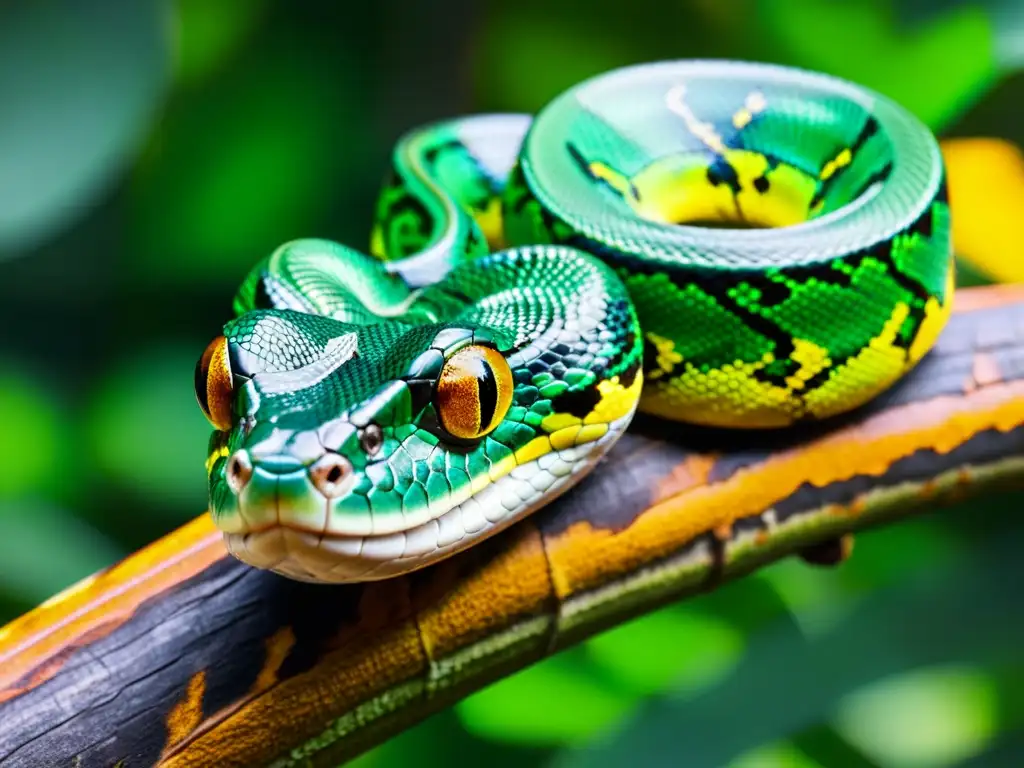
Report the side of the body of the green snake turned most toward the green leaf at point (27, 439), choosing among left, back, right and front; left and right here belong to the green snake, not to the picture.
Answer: right

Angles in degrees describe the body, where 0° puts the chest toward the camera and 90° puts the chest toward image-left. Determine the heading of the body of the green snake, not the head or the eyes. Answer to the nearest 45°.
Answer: approximately 45°

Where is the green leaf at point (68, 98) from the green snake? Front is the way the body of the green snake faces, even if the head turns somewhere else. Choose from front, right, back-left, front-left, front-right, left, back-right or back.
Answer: right

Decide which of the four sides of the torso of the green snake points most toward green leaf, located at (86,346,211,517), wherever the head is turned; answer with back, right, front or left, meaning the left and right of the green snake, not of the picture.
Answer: right

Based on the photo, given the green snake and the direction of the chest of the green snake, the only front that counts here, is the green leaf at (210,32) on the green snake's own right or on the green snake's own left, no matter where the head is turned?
on the green snake's own right
